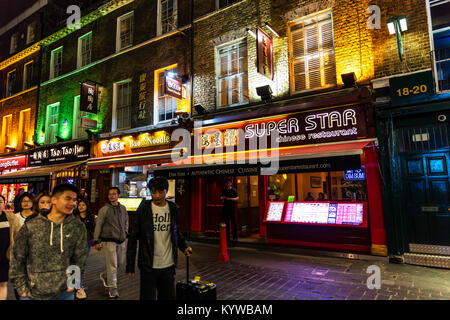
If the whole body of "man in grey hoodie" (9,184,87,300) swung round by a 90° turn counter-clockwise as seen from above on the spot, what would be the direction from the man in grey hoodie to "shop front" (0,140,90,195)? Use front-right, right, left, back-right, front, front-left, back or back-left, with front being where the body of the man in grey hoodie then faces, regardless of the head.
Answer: left

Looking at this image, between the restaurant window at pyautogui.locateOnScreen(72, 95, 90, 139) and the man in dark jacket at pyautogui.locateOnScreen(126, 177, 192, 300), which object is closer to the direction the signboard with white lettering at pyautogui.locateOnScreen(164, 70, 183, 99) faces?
the man in dark jacket

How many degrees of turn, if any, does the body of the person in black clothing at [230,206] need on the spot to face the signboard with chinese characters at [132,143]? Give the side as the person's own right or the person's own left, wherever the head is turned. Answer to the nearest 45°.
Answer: approximately 90° to the person's own right

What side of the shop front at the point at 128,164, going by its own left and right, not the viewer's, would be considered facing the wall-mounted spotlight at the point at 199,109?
left

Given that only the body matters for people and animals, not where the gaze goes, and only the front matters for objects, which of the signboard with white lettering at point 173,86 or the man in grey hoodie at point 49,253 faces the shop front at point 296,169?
the signboard with white lettering

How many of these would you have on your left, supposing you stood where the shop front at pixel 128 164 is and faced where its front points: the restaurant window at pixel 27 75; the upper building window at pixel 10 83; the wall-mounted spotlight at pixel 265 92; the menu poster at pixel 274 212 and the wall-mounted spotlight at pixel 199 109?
3

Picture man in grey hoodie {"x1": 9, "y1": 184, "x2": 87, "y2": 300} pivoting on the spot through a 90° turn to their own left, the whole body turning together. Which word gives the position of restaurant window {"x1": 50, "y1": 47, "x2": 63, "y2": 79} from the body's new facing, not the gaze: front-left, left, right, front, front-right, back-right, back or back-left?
left

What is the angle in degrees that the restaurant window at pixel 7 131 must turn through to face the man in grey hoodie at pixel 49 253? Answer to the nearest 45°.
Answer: approximately 45° to its left

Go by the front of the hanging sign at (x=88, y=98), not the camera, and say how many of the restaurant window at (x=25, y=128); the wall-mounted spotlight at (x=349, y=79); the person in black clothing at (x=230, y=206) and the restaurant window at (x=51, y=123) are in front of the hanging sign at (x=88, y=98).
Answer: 2

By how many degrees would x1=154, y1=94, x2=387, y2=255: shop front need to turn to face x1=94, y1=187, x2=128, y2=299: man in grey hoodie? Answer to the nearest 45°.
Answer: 0° — it already faces them
